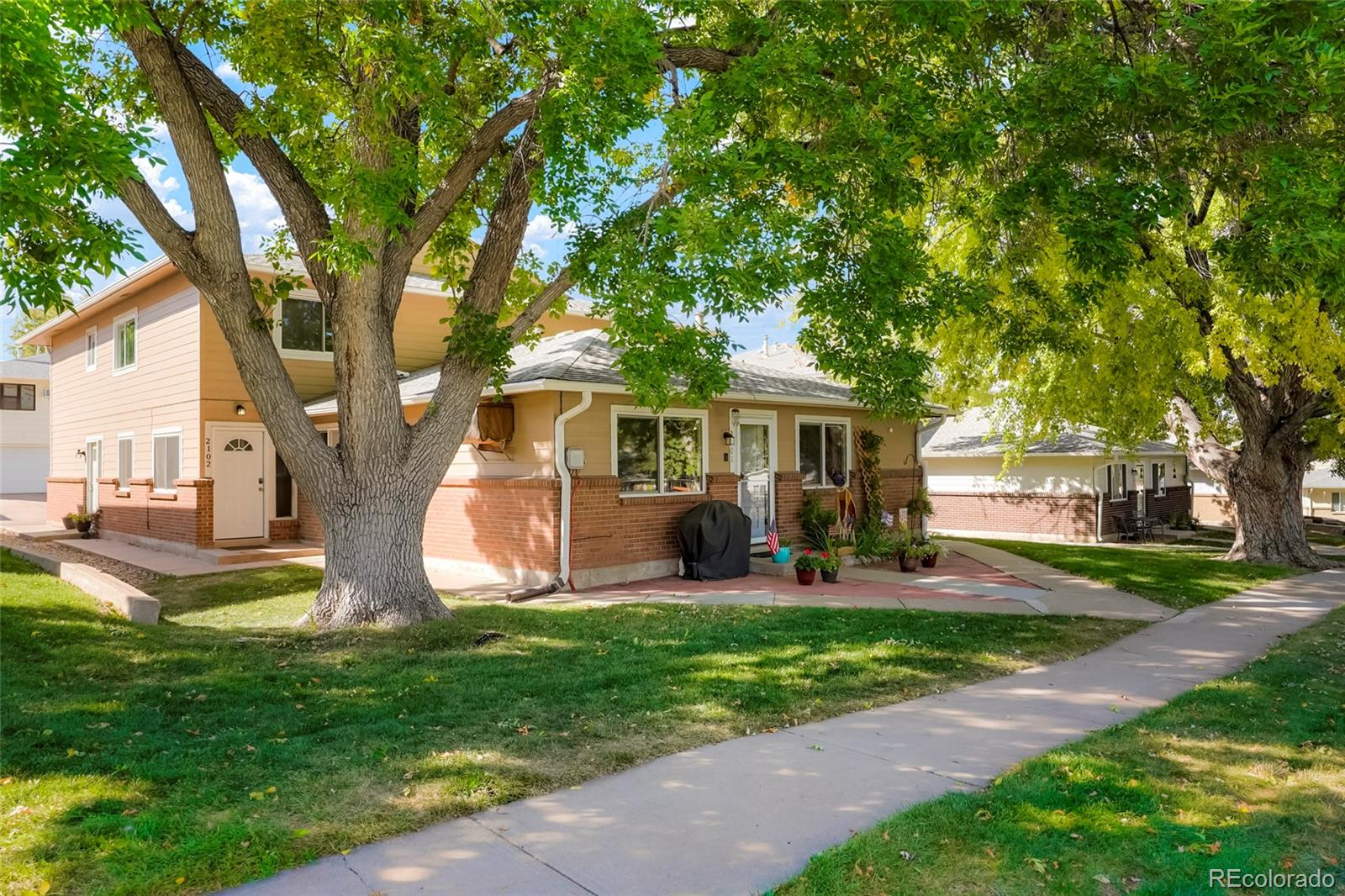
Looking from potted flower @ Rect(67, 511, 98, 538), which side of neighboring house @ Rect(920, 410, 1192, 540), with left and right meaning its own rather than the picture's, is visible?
right

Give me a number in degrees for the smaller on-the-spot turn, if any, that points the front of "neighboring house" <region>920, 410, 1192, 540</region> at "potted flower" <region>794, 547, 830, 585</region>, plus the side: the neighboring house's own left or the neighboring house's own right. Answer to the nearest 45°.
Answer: approximately 45° to the neighboring house's own right

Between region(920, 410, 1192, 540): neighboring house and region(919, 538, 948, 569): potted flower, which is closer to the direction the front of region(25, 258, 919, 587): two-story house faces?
the potted flower

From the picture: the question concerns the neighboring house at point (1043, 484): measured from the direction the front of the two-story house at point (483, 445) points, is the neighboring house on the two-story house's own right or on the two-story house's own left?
on the two-story house's own left

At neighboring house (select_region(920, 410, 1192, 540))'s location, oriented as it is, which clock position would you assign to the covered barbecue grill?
The covered barbecue grill is roughly at 2 o'clock from the neighboring house.

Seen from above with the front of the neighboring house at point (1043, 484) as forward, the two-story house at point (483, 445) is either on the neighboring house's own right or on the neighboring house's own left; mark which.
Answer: on the neighboring house's own right

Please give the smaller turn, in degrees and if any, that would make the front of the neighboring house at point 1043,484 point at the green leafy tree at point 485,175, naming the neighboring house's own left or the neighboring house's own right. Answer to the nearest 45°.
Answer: approximately 45° to the neighboring house's own right

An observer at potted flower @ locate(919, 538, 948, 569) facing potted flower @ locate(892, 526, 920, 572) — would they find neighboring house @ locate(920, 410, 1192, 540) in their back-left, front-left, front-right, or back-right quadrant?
back-right

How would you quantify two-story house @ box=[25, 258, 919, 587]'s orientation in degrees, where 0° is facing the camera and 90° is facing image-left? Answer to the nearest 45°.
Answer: approximately 315°
